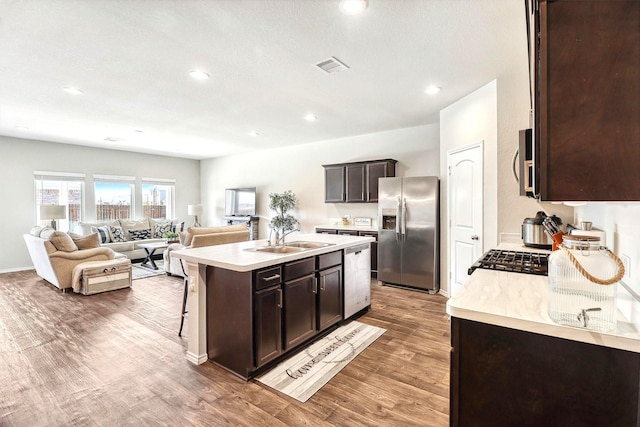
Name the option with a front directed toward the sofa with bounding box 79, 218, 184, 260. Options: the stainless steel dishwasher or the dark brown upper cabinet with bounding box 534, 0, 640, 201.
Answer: the dark brown upper cabinet

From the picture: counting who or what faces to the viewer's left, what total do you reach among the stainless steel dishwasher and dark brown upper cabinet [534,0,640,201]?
1

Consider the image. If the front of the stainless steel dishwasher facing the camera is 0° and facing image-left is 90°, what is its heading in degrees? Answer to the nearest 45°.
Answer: approximately 315°

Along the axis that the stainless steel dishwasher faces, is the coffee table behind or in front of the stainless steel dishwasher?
behind

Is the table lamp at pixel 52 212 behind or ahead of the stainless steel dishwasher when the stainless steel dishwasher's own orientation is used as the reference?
behind

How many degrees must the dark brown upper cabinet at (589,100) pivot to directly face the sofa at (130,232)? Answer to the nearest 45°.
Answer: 0° — it already faces it

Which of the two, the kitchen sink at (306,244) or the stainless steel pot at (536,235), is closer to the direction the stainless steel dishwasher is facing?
the stainless steel pot

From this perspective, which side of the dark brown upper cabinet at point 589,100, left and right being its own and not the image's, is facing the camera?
left

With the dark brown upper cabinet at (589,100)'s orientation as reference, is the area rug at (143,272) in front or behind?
in front

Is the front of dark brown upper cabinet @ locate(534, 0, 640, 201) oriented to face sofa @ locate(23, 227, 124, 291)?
yes

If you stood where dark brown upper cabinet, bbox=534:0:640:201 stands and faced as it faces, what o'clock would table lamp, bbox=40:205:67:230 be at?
The table lamp is roughly at 12 o'clock from the dark brown upper cabinet.

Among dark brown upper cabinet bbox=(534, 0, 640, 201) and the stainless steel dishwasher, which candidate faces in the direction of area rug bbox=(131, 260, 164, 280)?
the dark brown upper cabinet

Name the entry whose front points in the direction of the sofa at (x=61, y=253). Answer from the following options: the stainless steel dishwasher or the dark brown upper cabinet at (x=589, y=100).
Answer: the dark brown upper cabinet
